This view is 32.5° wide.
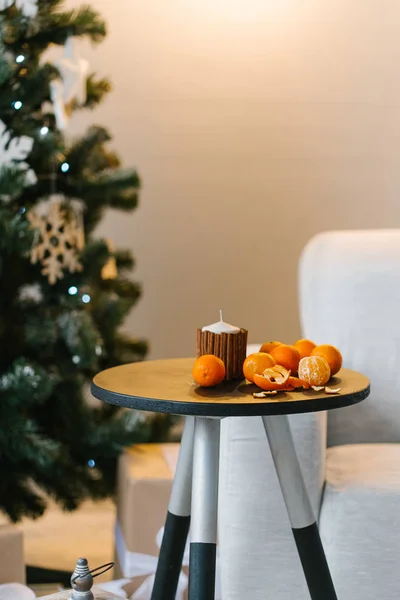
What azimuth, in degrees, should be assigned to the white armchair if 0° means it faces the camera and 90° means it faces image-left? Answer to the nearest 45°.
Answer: approximately 0°
